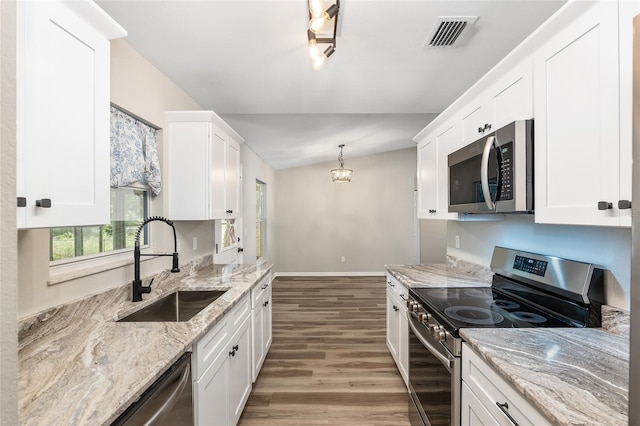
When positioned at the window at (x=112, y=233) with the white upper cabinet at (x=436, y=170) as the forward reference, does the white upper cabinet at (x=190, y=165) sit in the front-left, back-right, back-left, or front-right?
front-left

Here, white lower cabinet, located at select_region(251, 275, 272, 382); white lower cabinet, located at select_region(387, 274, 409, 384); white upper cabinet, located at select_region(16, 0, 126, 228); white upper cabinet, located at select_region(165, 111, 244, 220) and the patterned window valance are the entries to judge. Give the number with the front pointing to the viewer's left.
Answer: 1

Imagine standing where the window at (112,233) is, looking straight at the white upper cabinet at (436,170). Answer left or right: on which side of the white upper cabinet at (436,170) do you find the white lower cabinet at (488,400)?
right

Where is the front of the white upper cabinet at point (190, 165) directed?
to the viewer's right

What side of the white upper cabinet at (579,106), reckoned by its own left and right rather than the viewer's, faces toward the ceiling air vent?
right

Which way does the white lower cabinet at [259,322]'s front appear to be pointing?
to the viewer's right

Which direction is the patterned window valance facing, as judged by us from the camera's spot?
facing the viewer and to the right of the viewer

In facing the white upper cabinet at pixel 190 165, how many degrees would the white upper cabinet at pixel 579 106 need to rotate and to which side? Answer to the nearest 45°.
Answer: approximately 45° to its right

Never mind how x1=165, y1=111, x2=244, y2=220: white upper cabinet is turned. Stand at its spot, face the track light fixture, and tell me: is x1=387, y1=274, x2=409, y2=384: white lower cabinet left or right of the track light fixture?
left

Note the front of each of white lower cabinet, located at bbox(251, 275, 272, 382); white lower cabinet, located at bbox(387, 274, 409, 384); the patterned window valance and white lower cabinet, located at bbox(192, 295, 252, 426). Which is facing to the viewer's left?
white lower cabinet, located at bbox(387, 274, 409, 384)

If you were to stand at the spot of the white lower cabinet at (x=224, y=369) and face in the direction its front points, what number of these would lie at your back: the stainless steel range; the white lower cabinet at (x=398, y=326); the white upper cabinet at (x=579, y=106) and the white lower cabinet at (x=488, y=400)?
0

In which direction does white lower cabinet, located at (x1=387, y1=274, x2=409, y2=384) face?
to the viewer's left

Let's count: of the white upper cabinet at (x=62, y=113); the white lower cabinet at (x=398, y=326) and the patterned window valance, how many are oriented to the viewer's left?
1

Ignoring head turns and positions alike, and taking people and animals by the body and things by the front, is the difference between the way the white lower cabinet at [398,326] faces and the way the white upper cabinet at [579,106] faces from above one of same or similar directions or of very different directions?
same or similar directions
